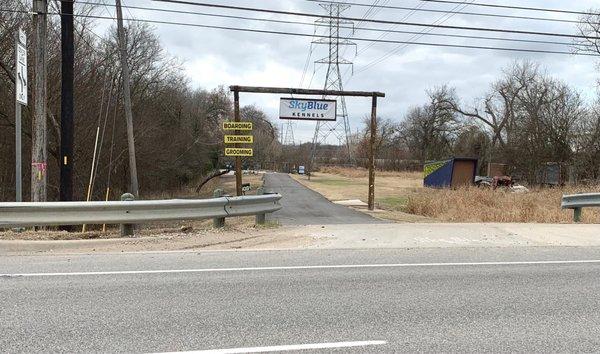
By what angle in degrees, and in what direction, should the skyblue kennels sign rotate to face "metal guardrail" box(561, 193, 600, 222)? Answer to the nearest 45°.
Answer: approximately 45° to its left

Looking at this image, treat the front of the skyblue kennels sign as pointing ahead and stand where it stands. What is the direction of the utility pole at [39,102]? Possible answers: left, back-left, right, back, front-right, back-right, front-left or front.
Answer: front-right

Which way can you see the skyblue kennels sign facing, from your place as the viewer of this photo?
facing the viewer

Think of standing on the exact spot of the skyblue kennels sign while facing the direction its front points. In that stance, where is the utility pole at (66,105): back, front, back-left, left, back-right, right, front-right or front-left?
front-right
